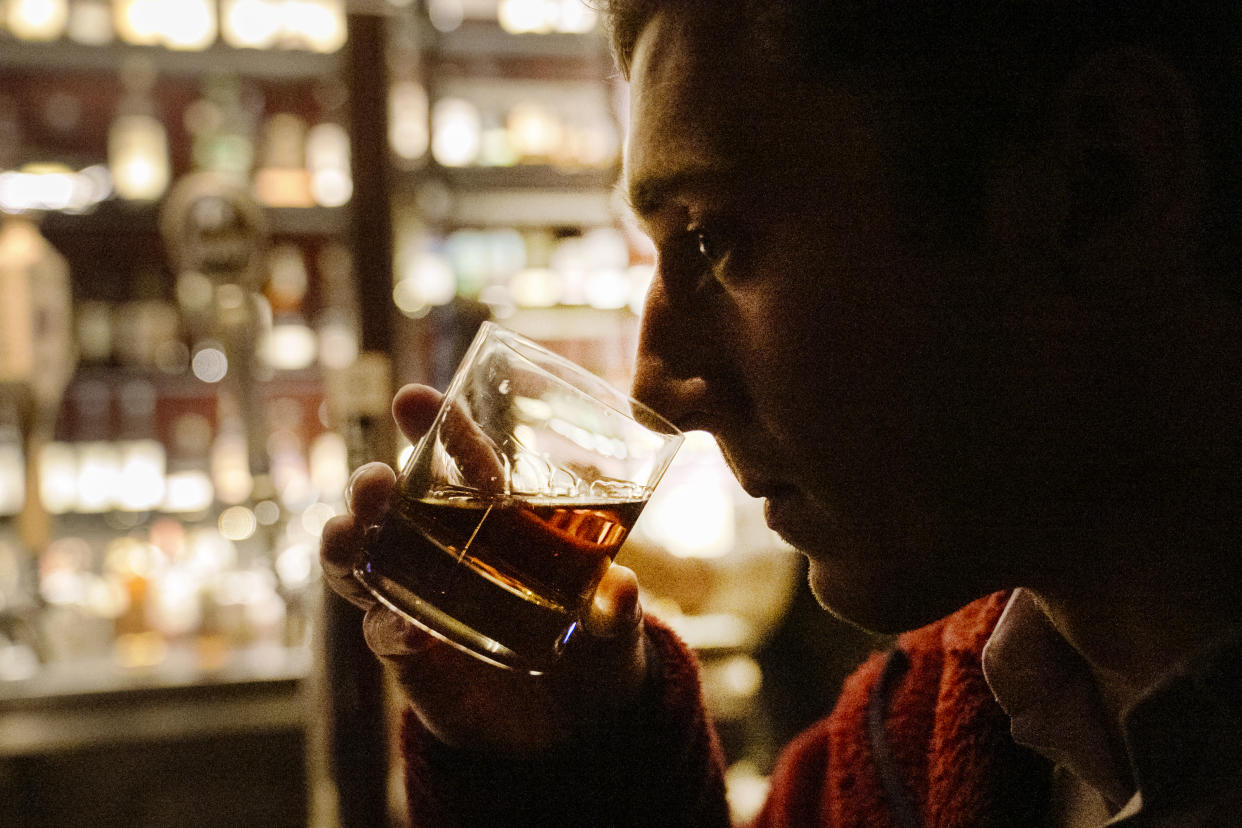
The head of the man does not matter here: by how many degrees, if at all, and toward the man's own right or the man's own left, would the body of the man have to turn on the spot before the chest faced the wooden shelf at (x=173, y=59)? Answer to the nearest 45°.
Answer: approximately 45° to the man's own right

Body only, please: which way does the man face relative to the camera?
to the viewer's left

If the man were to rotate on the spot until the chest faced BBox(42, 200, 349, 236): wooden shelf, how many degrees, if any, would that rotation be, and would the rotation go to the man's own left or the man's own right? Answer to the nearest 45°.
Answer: approximately 45° to the man's own right
